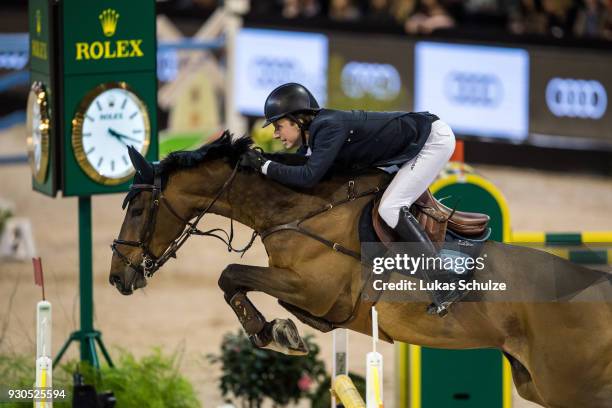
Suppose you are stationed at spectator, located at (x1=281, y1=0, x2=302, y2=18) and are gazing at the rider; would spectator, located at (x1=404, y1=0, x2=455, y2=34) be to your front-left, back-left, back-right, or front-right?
front-left

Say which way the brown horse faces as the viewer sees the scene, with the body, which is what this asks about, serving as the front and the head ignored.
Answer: to the viewer's left

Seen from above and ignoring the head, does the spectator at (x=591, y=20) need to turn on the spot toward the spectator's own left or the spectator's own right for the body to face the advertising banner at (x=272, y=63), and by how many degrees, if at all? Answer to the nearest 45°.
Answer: approximately 90° to the spectator's own right

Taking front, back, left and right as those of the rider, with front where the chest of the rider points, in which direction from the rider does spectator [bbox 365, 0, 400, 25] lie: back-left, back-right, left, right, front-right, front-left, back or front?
right

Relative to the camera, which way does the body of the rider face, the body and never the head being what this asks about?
to the viewer's left

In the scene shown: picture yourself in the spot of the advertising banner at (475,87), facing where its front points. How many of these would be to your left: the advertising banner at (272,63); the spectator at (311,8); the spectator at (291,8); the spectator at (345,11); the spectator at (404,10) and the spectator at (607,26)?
1

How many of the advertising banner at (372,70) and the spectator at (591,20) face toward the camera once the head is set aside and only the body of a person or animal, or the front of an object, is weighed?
2

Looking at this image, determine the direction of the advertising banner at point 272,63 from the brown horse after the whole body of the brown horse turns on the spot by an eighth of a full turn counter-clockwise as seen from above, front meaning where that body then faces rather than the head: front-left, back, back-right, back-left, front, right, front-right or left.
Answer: back-right

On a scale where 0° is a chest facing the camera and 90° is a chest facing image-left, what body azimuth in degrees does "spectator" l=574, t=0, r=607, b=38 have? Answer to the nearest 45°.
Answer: approximately 0°

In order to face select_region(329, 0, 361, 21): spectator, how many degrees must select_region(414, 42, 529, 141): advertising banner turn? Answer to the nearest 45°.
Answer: approximately 135° to its right

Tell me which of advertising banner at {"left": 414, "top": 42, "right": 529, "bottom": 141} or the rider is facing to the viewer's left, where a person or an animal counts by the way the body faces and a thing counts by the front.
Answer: the rider

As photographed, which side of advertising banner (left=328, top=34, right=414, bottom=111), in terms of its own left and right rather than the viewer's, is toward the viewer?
front

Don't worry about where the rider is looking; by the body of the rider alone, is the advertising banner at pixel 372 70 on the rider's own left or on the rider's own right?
on the rider's own right

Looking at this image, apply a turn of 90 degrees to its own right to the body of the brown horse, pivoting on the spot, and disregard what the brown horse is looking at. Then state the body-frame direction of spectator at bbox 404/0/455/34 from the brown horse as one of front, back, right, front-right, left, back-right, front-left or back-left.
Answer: front
